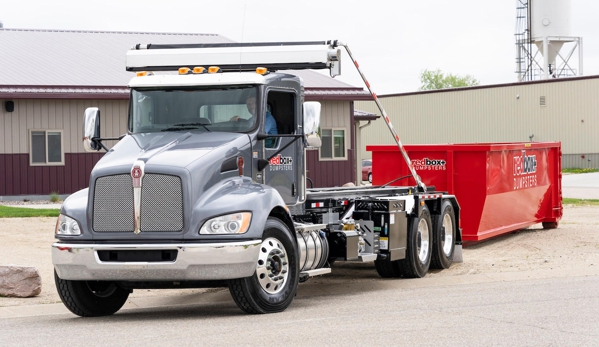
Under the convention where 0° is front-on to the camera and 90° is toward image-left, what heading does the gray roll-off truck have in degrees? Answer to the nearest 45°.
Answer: approximately 45°

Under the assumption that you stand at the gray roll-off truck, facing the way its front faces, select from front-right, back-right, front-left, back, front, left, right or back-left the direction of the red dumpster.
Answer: back
